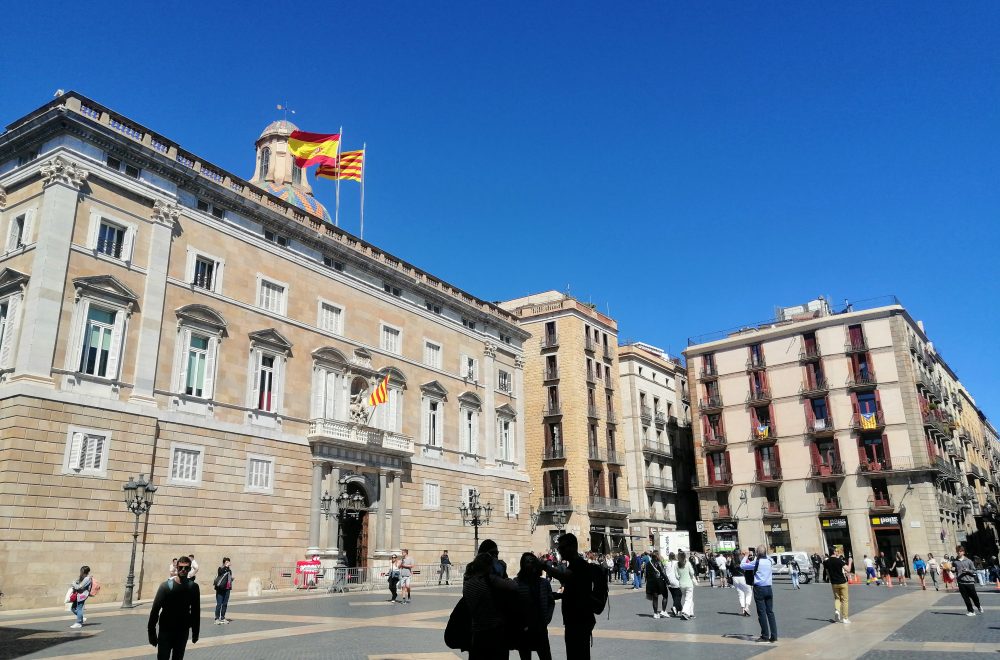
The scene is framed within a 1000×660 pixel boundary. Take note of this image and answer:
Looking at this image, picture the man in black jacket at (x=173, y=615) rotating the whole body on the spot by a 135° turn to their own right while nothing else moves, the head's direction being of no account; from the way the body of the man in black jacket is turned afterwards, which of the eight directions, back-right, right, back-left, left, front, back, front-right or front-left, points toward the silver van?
right

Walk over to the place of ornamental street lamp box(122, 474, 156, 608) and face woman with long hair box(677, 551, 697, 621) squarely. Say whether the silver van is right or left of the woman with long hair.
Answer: left

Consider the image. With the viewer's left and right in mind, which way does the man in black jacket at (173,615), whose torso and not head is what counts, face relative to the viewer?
facing the viewer

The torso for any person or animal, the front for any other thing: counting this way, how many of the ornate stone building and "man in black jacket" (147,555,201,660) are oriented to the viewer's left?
0

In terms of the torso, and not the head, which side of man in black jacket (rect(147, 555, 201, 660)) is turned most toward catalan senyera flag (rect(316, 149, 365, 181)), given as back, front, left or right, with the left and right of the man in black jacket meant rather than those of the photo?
back

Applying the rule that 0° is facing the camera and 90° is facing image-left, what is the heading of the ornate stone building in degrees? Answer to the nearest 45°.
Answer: approximately 315°

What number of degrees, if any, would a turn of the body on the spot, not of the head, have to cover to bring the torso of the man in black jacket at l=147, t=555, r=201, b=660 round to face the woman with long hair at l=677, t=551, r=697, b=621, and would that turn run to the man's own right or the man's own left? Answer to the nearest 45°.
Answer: approximately 135° to the man's own left

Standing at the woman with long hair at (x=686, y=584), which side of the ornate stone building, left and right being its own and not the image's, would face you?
front

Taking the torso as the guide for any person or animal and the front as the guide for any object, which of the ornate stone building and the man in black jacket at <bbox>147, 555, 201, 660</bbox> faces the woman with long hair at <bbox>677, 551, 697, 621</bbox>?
the ornate stone building

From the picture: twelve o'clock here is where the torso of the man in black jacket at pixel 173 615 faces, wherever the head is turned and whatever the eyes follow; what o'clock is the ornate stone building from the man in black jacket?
The ornate stone building is roughly at 6 o'clock from the man in black jacket.

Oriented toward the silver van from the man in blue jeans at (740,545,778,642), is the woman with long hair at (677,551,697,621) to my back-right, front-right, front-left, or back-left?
front-left

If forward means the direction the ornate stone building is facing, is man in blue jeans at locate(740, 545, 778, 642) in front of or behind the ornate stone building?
in front

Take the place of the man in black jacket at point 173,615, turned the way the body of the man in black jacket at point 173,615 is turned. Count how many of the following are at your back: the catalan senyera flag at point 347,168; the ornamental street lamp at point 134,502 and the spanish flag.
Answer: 3
